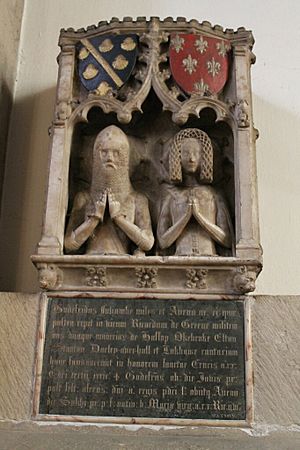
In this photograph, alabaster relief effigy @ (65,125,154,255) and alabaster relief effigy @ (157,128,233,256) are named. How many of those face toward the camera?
2

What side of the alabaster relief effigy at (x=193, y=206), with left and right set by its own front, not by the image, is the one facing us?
front

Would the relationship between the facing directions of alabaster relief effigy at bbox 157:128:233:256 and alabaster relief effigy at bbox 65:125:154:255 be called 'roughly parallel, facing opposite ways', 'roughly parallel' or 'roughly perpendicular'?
roughly parallel

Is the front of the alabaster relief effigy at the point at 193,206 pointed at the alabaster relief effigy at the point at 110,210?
no

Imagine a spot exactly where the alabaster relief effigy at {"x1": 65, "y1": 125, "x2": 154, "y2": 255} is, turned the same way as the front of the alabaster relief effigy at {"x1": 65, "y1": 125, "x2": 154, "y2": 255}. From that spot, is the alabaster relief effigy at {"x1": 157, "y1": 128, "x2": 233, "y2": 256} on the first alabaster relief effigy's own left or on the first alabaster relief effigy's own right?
on the first alabaster relief effigy's own left

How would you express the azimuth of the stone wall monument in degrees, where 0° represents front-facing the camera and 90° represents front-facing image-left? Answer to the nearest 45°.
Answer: approximately 0°

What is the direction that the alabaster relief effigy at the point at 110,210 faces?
toward the camera
